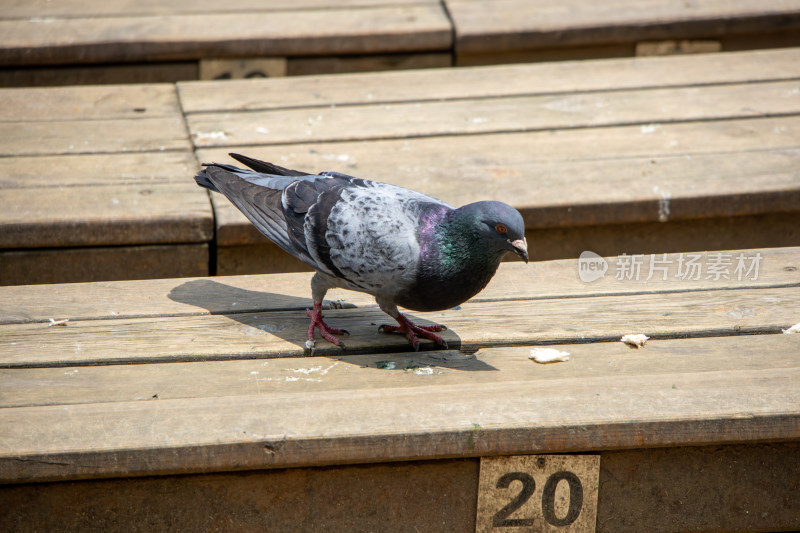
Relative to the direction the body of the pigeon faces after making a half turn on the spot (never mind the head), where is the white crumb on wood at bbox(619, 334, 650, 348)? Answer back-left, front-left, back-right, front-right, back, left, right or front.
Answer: back

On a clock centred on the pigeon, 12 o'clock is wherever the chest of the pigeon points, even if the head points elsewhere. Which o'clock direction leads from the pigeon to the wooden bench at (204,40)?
The wooden bench is roughly at 8 o'clock from the pigeon.

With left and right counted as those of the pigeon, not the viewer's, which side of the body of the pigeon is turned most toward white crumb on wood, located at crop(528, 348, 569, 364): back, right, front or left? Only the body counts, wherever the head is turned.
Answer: front

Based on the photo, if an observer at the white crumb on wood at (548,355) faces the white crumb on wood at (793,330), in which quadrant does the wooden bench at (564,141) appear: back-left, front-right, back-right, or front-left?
front-left

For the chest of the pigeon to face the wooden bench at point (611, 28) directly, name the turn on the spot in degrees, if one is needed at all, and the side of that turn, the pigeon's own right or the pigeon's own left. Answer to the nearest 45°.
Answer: approximately 45° to the pigeon's own left

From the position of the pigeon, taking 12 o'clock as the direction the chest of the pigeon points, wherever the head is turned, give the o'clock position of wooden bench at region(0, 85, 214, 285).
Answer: The wooden bench is roughly at 7 o'clock from the pigeon.

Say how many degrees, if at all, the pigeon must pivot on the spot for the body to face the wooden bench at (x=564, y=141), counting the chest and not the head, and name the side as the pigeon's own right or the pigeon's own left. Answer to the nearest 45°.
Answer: approximately 45° to the pigeon's own left

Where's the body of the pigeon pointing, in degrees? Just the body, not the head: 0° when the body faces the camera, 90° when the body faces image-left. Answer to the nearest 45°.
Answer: approximately 270°

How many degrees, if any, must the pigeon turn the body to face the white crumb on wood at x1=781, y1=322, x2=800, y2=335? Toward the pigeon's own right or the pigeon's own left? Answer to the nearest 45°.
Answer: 0° — it already faces it
